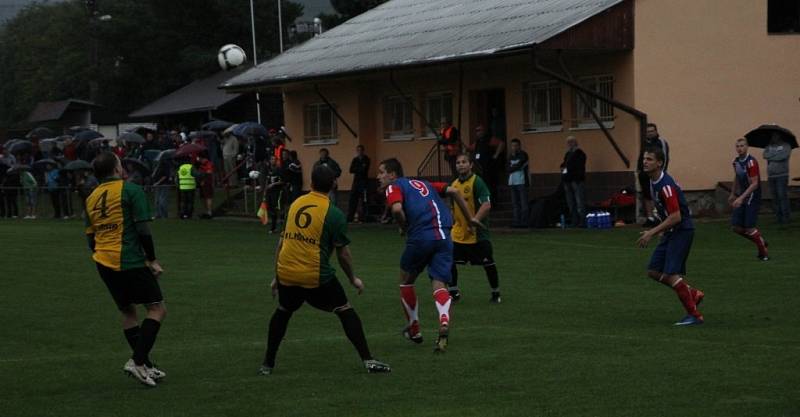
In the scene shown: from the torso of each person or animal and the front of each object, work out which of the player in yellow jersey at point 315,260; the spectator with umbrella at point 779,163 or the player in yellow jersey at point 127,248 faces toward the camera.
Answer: the spectator with umbrella

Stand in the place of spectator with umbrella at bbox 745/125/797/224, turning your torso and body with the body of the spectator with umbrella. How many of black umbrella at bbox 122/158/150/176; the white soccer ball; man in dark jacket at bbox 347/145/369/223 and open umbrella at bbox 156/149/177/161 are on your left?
0

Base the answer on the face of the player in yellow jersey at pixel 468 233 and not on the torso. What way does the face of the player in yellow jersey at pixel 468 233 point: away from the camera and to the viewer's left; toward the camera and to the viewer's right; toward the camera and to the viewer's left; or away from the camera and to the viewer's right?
toward the camera and to the viewer's left

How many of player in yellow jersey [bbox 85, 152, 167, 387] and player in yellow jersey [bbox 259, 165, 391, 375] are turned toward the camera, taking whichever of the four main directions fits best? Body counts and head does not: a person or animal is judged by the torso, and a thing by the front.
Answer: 0

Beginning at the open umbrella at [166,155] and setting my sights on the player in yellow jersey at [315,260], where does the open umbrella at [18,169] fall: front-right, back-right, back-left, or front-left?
back-right

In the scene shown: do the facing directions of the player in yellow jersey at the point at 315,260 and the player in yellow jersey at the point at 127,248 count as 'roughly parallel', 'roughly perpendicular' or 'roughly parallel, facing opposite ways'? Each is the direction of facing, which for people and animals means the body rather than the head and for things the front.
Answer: roughly parallel

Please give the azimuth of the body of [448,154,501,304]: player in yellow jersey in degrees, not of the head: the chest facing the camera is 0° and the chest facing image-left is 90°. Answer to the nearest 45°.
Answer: approximately 45°

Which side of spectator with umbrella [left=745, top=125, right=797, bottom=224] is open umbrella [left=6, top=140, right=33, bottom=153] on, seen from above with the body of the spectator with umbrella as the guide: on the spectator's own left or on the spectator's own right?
on the spectator's own right

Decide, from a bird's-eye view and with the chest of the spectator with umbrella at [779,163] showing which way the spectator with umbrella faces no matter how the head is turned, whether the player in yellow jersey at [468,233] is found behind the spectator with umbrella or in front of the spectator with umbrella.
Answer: in front

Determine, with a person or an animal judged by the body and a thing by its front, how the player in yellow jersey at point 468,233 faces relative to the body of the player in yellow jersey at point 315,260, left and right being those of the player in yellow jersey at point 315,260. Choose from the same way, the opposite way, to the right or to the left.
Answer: the opposite way

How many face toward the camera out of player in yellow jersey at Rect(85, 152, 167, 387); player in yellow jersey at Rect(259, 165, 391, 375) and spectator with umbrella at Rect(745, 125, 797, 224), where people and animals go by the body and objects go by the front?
1

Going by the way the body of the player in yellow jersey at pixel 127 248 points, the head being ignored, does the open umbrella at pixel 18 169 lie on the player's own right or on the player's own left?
on the player's own left

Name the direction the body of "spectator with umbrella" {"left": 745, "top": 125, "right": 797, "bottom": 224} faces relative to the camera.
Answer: toward the camera

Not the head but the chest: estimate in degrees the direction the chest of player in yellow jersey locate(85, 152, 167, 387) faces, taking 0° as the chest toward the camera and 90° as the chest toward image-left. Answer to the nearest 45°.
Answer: approximately 225°

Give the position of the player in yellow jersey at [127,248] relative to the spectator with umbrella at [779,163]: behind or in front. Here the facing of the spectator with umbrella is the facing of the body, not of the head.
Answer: in front

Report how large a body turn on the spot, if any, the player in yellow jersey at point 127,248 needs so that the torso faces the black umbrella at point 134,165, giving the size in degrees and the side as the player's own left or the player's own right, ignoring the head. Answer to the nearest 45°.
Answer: approximately 45° to the player's own left

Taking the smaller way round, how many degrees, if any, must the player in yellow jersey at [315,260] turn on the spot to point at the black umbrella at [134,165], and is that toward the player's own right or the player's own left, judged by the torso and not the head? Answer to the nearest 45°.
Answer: approximately 45° to the player's own left

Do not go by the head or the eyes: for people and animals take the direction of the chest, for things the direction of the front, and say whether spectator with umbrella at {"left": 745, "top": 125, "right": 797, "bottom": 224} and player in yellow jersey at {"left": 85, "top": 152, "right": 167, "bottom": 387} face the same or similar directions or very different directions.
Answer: very different directions
